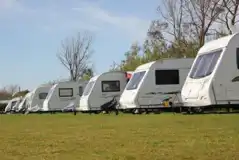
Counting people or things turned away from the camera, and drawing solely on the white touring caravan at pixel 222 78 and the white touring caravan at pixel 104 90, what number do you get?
0

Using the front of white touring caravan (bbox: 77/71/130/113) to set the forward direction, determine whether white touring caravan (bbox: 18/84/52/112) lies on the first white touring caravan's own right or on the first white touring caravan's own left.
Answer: on the first white touring caravan's own right

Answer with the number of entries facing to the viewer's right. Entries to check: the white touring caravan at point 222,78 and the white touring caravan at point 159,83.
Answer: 0

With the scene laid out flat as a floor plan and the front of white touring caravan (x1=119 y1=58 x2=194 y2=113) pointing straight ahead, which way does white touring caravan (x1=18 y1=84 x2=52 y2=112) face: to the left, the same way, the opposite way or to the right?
the same way

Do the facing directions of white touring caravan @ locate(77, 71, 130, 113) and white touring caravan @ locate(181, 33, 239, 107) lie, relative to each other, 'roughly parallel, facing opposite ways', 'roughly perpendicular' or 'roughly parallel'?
roughly parallel

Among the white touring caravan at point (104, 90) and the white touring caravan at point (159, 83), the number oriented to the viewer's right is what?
0

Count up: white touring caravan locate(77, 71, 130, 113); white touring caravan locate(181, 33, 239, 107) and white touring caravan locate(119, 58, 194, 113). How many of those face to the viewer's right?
0

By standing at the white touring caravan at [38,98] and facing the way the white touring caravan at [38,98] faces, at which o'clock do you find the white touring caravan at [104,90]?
the white touring caravan at [104,90] is roughly at 10 o'clock from the white touring caravan at [38,98].

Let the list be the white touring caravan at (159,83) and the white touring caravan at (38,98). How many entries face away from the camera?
0

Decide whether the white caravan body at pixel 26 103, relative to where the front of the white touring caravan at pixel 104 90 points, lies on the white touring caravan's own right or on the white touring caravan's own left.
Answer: on the white touring caravan's own right

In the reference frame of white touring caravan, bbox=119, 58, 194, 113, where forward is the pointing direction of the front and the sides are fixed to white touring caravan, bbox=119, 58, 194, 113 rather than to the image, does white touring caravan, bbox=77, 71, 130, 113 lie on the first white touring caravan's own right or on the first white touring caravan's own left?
on the first white touring caravan's own right
